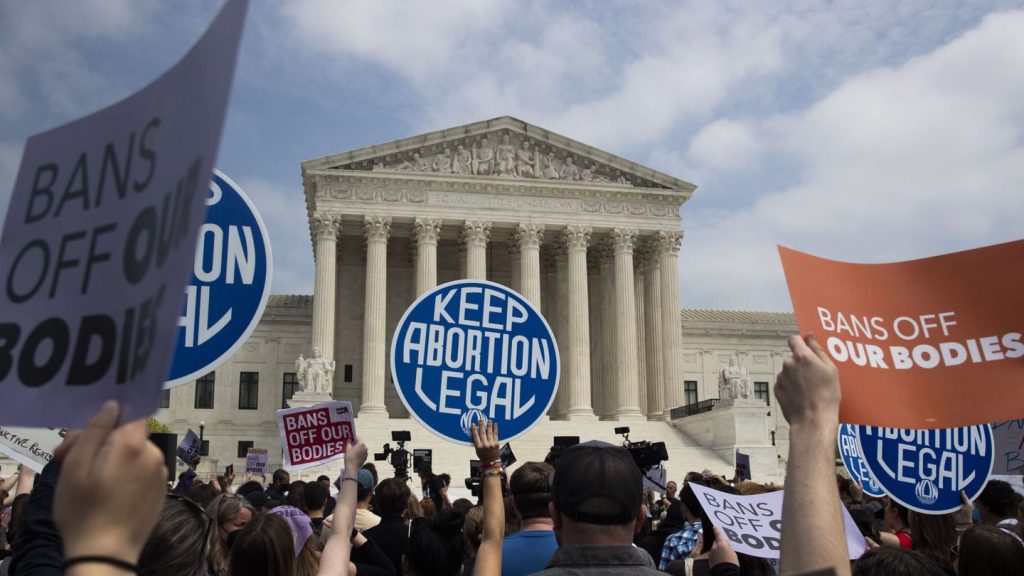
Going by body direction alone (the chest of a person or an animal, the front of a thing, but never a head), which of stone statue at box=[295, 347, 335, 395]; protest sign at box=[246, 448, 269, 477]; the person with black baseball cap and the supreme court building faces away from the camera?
the person with black baseball cap

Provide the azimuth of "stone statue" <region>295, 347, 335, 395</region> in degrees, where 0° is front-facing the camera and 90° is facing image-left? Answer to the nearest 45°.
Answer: approximately 0°

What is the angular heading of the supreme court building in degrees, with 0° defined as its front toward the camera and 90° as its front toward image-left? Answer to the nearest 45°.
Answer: approximately 0°

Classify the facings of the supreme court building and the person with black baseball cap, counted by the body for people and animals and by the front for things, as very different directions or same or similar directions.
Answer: very different directions

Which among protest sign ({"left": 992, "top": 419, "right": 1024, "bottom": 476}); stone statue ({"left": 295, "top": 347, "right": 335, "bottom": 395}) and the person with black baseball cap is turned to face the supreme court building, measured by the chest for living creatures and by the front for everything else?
the person with black baseball cap

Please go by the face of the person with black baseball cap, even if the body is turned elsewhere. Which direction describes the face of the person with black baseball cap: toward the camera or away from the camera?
away from the camera

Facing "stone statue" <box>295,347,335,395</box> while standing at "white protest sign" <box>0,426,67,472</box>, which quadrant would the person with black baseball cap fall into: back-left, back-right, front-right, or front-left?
back-right

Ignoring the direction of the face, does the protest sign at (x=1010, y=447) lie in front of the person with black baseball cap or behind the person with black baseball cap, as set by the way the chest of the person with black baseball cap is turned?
in front

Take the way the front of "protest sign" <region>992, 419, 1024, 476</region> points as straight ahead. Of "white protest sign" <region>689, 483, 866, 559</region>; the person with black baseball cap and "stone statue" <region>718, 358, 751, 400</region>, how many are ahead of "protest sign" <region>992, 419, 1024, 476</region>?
2

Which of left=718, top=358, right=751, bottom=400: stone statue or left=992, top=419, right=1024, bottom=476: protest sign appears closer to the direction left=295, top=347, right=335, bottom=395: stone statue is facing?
the protest sign

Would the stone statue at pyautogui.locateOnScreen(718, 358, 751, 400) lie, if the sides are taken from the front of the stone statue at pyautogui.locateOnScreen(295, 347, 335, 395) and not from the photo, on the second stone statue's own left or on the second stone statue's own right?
on the second stone statue's own left
